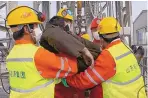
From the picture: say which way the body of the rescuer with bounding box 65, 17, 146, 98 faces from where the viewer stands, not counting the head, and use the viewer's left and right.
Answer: facing away from the viewer and to the left of the viewer
